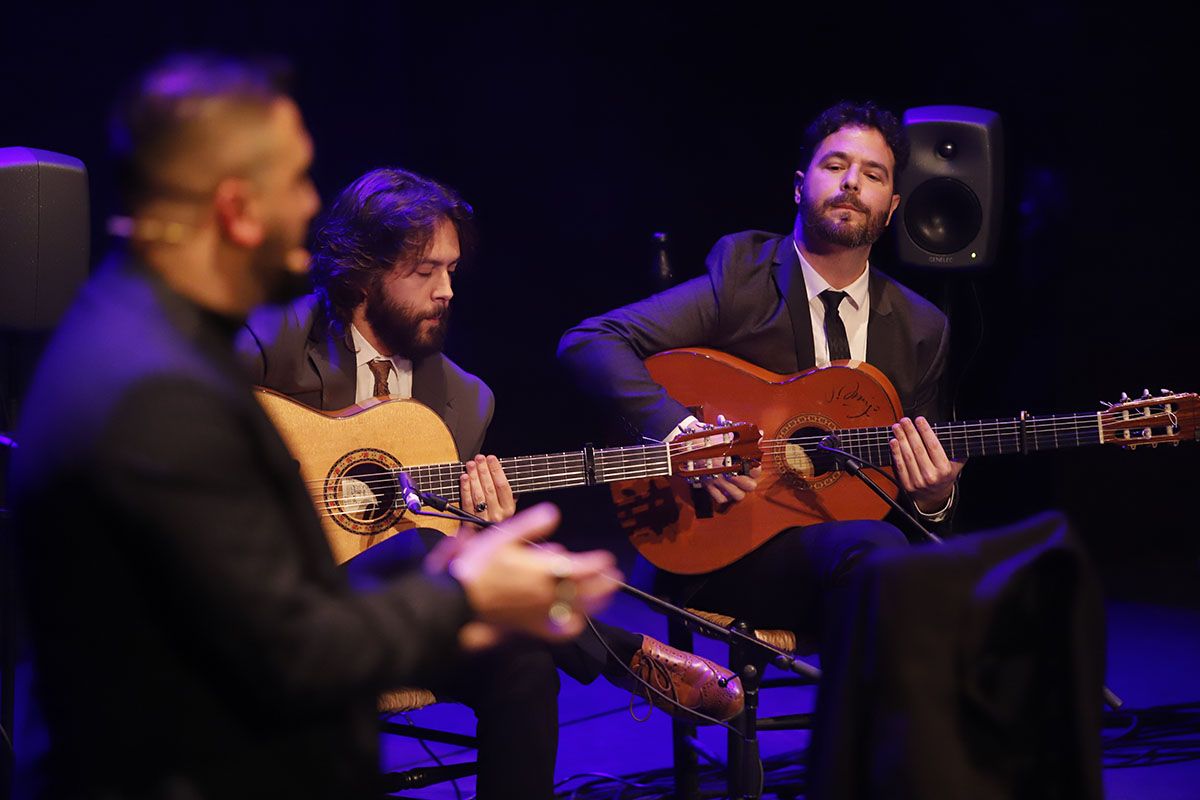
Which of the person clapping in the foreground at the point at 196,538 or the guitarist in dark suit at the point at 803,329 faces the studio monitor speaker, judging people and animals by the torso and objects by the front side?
the person clapping in the foreground at the point at 196,538

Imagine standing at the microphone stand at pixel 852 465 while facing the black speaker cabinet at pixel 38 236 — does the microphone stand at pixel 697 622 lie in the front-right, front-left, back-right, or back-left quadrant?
front-left

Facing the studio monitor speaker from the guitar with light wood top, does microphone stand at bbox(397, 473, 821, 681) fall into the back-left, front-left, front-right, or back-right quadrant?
front-right

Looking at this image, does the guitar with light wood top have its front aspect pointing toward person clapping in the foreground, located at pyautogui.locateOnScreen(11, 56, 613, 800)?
yes

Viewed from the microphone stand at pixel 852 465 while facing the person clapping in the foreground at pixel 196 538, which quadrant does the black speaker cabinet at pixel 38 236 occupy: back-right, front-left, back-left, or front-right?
front-right

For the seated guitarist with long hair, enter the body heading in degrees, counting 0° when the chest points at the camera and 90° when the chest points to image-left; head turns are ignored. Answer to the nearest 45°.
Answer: approximately 315°

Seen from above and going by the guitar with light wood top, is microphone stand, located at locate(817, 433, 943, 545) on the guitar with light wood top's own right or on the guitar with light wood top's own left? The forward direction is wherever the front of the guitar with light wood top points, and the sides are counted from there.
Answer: on the guitar with light wood top's own left

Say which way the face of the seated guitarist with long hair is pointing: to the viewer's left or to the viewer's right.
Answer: to the viewer's right

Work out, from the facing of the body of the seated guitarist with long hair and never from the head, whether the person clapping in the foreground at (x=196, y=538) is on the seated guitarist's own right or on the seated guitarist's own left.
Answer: on the seated guitarist's own right

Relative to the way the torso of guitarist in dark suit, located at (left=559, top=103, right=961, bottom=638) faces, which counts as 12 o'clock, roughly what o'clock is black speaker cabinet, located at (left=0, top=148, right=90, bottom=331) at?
The black speaker cabinet is roughly at 2 o'clock from the guitarist in dark suit.

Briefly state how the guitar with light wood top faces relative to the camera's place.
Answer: facing the viewer

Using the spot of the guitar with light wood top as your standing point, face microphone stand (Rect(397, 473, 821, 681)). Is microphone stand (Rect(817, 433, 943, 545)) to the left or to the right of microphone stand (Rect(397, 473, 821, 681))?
left

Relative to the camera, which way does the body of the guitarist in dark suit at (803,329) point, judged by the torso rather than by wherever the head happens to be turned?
toward the camera

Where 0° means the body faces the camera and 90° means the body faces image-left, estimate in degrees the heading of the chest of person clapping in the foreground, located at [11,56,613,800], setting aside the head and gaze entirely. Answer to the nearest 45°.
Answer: approximately 225°

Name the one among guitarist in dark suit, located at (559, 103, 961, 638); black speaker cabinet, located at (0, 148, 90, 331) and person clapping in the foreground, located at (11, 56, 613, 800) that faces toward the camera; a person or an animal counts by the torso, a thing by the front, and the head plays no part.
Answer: guitarist in dark suit, located at (559, 103, 961, 638)

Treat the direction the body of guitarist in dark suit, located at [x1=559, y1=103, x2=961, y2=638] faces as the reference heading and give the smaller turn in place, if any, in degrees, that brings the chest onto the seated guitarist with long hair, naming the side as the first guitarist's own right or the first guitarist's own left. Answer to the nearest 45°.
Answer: approximately 45° to the first guitarist's own right
